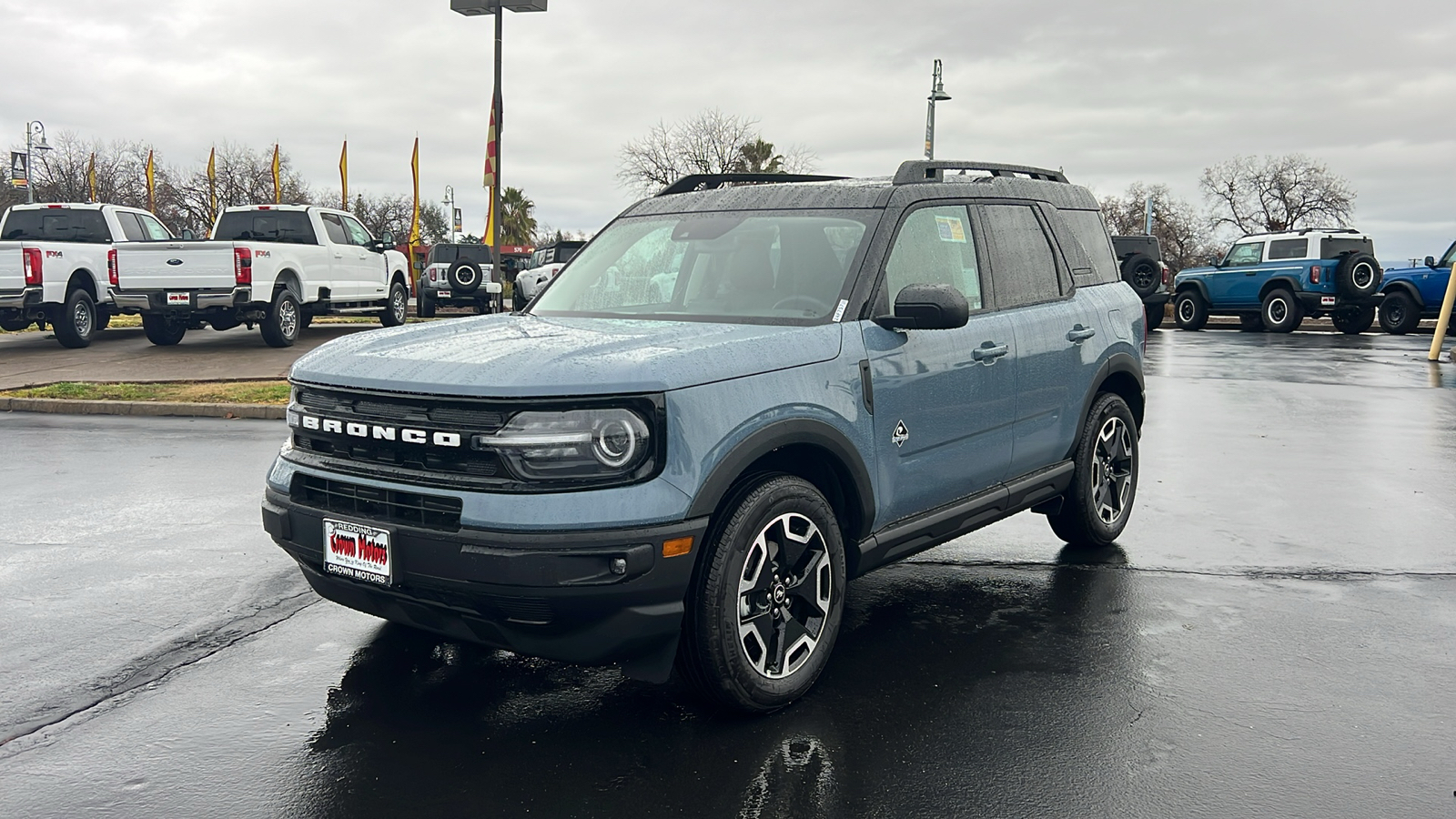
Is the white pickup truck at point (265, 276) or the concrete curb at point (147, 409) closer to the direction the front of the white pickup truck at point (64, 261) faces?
the white pickup truck

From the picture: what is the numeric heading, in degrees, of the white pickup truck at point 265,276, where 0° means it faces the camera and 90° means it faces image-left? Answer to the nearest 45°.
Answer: approximately 225°

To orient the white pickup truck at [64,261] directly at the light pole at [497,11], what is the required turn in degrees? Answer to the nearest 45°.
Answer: approximately 45° to its right

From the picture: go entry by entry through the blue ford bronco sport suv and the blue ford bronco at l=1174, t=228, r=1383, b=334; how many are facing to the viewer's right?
0

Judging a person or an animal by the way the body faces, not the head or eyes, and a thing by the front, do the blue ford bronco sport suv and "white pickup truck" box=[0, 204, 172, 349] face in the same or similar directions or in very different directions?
very different directions

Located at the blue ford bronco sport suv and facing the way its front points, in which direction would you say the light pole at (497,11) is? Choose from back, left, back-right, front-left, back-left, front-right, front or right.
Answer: back-right

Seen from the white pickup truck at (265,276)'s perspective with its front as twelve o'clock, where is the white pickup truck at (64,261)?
the white pickup truck at (64,261) is roughly at 8 o'clock from the white pickup truck at (265,276).

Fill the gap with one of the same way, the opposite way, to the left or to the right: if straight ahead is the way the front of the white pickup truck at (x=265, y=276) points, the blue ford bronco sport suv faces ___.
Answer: the opposite way

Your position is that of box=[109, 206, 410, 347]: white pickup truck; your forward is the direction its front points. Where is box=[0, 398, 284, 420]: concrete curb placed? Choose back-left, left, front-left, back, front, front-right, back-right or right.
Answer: back-right

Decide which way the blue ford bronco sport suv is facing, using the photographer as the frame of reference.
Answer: facing the viewer and to the left of the viewer

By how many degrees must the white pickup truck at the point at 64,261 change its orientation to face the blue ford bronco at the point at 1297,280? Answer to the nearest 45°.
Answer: approximately 45° to its right

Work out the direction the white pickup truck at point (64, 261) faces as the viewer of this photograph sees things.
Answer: facing away from the viewer and to the right of the viewer

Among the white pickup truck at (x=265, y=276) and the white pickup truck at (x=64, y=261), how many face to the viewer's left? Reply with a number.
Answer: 0

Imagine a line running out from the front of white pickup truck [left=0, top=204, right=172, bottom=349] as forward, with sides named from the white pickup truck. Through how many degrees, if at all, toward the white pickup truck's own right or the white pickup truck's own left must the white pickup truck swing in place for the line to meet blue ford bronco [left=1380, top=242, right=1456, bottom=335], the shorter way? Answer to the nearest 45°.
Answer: approximately 45° to the white pickup truck's own right

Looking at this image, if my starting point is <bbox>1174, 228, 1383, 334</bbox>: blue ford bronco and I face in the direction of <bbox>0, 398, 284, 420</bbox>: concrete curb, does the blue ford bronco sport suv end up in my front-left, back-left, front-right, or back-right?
front-left

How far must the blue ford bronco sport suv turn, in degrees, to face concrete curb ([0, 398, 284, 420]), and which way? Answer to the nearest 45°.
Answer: approximately 90° to its right

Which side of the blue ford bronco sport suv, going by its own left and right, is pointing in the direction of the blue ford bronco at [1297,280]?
back
